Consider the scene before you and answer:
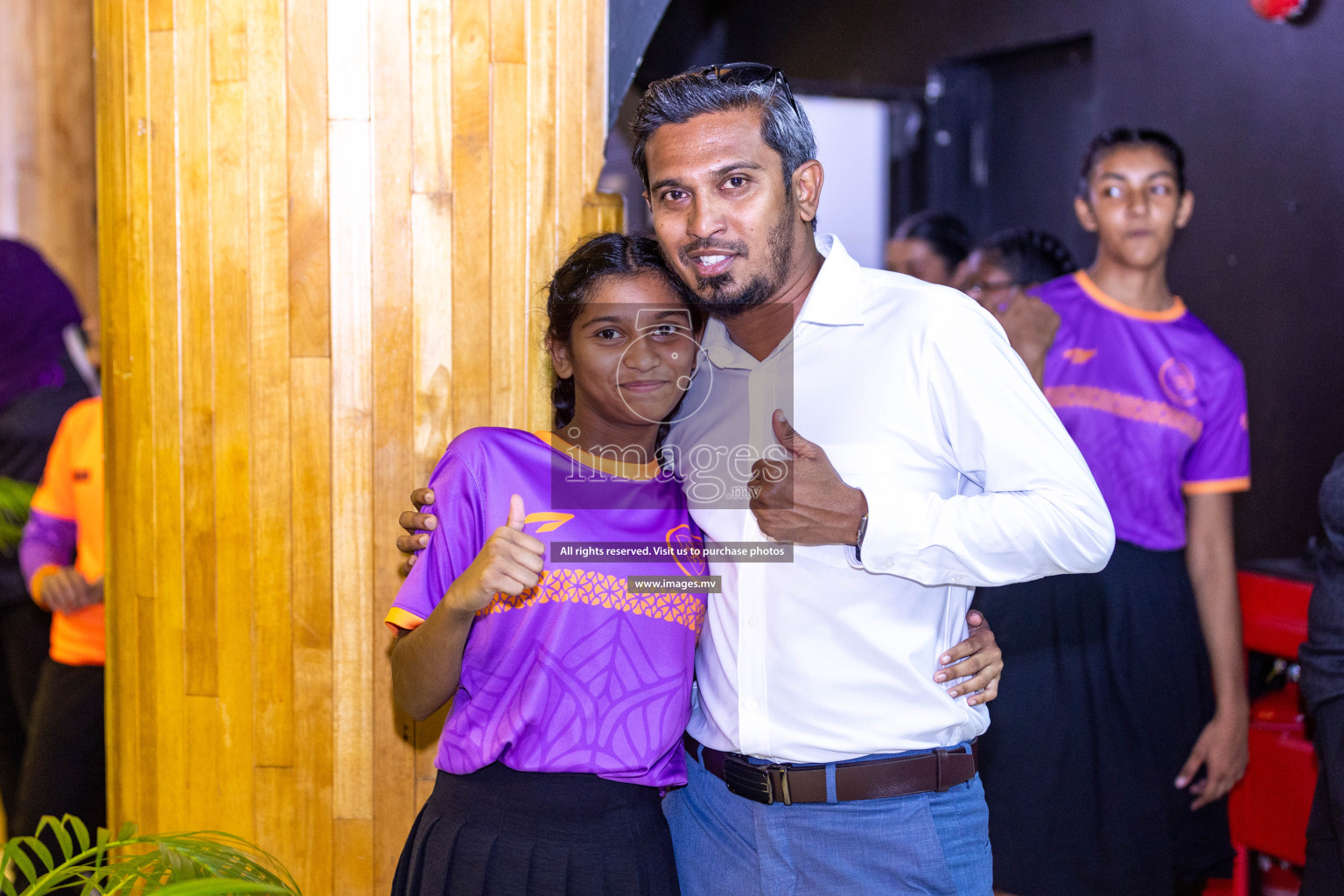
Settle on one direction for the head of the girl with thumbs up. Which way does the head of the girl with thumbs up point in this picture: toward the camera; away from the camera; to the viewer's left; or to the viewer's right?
toward the camera

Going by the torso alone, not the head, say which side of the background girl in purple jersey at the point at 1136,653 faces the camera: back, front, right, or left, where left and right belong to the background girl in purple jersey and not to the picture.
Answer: front

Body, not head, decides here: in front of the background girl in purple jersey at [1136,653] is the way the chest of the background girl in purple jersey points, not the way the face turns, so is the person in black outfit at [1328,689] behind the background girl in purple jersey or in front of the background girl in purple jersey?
in front

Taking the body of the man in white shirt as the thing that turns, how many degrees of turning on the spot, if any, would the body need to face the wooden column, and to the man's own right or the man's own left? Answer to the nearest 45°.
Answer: approximately 90° to the man's own right

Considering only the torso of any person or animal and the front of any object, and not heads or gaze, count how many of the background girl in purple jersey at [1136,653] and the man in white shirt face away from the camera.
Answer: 0

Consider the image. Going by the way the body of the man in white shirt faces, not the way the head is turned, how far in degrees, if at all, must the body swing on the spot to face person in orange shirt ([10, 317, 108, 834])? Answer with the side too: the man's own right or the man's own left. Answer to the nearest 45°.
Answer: approximately 90° to the man's own right

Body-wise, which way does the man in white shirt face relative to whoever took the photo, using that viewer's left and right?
facing the viewer and to the left of the viewer

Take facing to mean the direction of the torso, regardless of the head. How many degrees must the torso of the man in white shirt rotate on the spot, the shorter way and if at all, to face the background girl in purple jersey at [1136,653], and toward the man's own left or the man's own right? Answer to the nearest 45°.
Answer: approximately 180°

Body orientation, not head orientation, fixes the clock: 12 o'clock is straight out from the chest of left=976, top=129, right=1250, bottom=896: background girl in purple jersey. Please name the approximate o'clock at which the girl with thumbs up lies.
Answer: The girl with thumbs up is roughly at 1 o'clock from the background girl in purple jersey.
